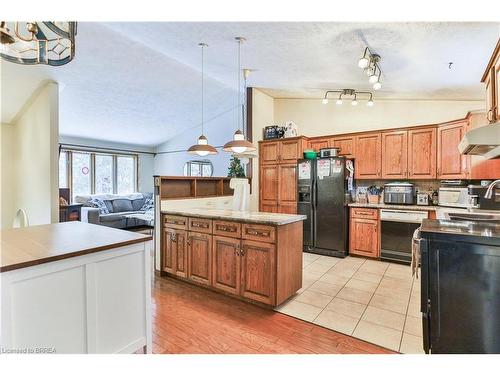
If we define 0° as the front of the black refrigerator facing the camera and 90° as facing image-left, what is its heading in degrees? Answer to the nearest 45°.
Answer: approximately 0°

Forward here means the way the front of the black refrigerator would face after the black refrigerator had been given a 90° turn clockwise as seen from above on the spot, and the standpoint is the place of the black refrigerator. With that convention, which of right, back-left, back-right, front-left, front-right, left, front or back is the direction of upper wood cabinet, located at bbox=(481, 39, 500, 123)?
back-left

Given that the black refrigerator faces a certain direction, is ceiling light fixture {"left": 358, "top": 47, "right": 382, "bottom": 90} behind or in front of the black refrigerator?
in front

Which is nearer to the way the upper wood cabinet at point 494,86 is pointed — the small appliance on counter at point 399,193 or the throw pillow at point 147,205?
the throw pillow

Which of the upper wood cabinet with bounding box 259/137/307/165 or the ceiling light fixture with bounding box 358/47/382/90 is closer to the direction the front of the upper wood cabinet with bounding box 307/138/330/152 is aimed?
the ceiling light fixture

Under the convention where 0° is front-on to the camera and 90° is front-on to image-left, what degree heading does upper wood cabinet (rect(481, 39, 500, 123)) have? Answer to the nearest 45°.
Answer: approximately 90°

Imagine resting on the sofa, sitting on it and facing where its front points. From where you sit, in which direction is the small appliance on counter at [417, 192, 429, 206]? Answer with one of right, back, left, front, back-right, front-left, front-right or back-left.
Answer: front-left

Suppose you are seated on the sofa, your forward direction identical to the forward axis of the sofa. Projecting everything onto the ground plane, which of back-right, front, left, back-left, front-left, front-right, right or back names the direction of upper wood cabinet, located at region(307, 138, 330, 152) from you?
front-left

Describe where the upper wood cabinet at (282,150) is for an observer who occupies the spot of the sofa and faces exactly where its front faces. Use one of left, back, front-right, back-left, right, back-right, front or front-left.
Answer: front-left
